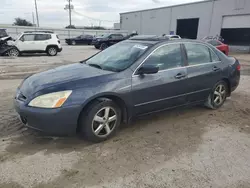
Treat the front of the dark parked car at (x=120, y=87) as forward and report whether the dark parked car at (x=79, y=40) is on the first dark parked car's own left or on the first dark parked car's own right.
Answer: on the first dark parked car's own right

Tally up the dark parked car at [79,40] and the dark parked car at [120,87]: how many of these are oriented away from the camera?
0

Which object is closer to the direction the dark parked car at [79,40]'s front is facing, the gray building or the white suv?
the white suv

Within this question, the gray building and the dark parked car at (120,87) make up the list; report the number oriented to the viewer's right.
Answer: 0

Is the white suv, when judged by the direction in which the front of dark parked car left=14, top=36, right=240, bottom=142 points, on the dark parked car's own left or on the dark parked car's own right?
on the dark parked car's own right

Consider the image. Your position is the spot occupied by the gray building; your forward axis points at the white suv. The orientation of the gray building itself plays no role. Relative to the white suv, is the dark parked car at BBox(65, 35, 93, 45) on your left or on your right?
right

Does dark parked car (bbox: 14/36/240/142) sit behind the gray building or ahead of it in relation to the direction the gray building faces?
ahead

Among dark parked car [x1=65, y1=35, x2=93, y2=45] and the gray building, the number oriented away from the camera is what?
0

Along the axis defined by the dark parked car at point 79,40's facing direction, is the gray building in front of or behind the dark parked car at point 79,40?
behind

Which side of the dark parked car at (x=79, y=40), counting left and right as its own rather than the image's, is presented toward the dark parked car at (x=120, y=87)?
left

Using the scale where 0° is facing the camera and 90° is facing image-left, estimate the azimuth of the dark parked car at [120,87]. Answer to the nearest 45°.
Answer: approximately 45°

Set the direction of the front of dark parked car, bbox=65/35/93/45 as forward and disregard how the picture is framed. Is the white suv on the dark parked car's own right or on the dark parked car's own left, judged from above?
on the dark parked car's own left

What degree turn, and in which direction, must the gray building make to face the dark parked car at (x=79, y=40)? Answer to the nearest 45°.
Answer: approximately 45° to its right

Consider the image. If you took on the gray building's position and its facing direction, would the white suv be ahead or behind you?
ahead

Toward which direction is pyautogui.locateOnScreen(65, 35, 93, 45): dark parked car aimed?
to the viewer's left

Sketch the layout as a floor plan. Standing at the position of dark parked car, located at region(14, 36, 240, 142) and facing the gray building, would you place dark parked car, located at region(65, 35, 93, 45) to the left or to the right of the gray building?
left
